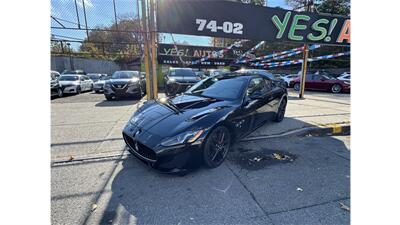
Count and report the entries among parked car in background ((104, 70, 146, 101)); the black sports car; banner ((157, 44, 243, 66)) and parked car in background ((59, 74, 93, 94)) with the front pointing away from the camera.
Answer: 0

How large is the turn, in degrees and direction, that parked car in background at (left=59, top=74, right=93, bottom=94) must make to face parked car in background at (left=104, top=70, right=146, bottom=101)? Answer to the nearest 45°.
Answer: approximately 45° to its left

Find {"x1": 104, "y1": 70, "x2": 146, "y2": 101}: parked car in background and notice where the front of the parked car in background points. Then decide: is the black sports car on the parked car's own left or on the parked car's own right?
on the parked car's own left

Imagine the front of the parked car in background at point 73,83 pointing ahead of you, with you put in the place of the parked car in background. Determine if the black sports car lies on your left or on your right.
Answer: on your left

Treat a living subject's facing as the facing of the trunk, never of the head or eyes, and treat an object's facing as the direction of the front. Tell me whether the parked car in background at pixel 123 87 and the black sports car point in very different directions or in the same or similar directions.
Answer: same or similar directions

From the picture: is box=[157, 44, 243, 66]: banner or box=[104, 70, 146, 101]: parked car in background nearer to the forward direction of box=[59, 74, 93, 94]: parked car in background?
the parked car in background

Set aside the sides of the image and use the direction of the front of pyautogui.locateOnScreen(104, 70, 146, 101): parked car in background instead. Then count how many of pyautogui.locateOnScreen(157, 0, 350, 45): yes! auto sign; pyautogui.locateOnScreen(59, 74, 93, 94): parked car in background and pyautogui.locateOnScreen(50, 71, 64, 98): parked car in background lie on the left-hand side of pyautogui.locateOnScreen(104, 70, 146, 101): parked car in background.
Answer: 1

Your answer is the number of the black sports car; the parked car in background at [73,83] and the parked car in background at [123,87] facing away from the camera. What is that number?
0

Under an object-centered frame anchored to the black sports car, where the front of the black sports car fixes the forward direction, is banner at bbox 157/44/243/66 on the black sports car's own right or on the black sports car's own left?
on the black sports car's own right

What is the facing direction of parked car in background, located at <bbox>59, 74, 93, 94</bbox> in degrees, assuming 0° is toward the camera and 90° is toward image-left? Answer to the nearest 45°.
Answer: approximately 45°

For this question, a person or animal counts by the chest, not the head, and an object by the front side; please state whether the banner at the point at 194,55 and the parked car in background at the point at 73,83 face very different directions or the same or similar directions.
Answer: same or similar directions

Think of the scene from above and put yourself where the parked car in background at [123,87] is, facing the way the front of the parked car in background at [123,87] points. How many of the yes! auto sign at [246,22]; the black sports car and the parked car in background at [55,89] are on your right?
1

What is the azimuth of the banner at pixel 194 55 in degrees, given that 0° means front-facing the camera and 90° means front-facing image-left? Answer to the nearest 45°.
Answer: approximately 0°
